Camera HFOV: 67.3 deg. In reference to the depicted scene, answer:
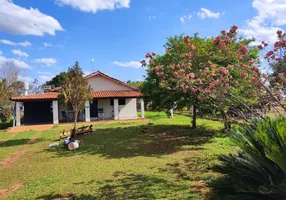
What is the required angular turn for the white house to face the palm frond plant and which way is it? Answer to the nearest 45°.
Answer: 0° — it already faces it

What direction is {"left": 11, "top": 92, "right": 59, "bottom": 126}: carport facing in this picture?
toward the camera

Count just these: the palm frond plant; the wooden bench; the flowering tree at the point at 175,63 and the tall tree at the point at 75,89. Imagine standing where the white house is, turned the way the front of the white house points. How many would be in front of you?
4

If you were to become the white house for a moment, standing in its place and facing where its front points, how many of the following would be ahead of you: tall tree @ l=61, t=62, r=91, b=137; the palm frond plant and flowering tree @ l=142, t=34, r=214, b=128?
3

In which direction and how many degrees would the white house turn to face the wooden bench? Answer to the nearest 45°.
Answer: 0° — it already faces it

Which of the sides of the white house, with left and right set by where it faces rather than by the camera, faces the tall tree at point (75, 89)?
front

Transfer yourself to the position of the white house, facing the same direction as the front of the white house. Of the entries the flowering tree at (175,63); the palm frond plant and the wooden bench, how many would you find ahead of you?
3

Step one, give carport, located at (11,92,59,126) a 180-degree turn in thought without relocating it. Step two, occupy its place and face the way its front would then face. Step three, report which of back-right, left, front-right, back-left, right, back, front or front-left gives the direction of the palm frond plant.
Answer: back

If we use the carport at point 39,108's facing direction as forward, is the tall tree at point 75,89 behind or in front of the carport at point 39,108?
in front
